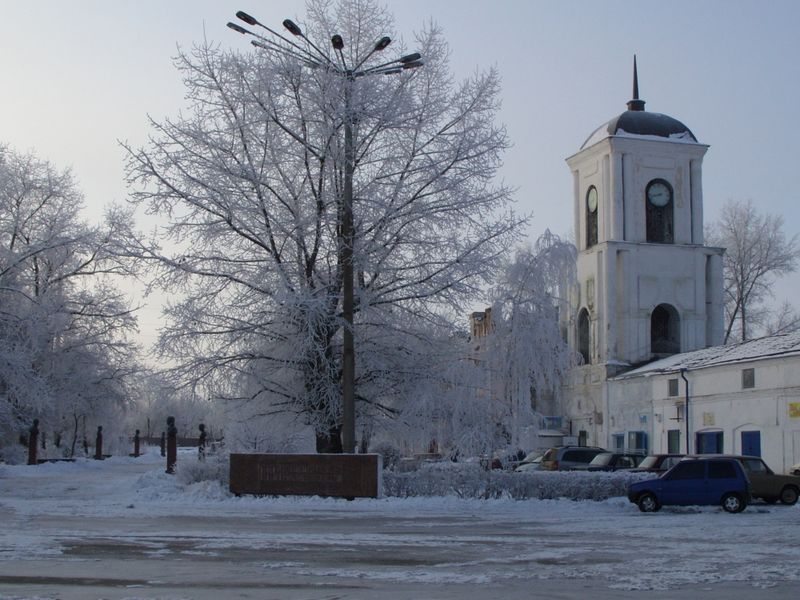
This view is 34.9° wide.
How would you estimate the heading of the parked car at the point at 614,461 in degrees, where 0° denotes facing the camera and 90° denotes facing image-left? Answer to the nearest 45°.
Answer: approximately 45°

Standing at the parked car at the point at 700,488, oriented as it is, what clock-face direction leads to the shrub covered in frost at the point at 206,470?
The shrub covered in frost is roughly at 12 o'clock from the parked car.

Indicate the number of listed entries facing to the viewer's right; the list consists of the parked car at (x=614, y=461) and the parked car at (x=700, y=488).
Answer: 0

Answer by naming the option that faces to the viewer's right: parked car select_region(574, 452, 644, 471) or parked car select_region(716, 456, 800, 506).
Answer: parked car select_region(716, 456, 800, 506)

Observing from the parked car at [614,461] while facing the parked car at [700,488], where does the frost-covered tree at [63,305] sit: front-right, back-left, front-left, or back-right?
back-right

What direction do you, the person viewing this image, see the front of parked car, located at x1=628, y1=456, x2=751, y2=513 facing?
facing to the left of the viewer

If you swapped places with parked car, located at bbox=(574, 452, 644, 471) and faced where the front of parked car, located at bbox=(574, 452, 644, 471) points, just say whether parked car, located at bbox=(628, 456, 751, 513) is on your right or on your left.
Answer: on your left

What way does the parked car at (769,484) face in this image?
to the viewer's right

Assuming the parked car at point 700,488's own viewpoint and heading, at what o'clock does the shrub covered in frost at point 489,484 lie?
The shrub covered in frost is roughly at 12 o'clock from the parked car.

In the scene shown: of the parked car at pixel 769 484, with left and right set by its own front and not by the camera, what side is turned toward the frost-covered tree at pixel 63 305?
back

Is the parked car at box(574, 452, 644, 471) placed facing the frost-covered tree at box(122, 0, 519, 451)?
yes
